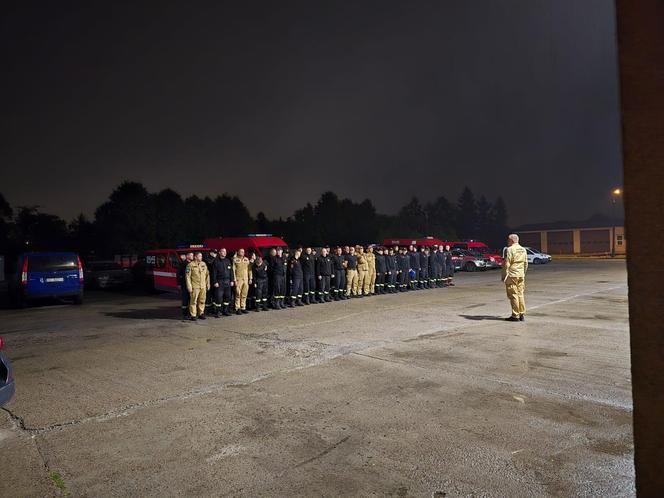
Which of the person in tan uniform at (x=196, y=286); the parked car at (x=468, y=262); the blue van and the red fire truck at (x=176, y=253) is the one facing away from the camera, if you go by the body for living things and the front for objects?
the blue van

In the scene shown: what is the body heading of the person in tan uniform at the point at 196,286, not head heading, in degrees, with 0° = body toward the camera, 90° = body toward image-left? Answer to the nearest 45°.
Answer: approximately 315°

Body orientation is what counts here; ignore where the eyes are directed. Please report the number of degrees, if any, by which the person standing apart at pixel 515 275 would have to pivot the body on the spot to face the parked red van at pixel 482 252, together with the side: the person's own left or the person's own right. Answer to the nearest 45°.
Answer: approximately 45° to the person's own right

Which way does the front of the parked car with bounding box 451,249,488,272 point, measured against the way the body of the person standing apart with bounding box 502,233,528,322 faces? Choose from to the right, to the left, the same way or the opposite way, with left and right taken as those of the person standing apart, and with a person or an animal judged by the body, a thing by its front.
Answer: the opposite way

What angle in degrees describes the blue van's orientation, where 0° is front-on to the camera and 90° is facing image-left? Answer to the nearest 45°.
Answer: approximately 180°

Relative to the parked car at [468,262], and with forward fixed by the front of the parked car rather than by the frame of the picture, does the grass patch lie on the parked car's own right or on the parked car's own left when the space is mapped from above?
on the parked car's own right

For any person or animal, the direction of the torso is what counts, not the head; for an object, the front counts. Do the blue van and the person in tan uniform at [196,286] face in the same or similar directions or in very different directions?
very different directions

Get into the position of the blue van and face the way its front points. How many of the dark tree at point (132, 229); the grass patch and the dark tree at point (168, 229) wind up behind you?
1

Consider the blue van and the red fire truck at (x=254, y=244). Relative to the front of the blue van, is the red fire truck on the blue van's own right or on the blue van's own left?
on the blue van's own right
